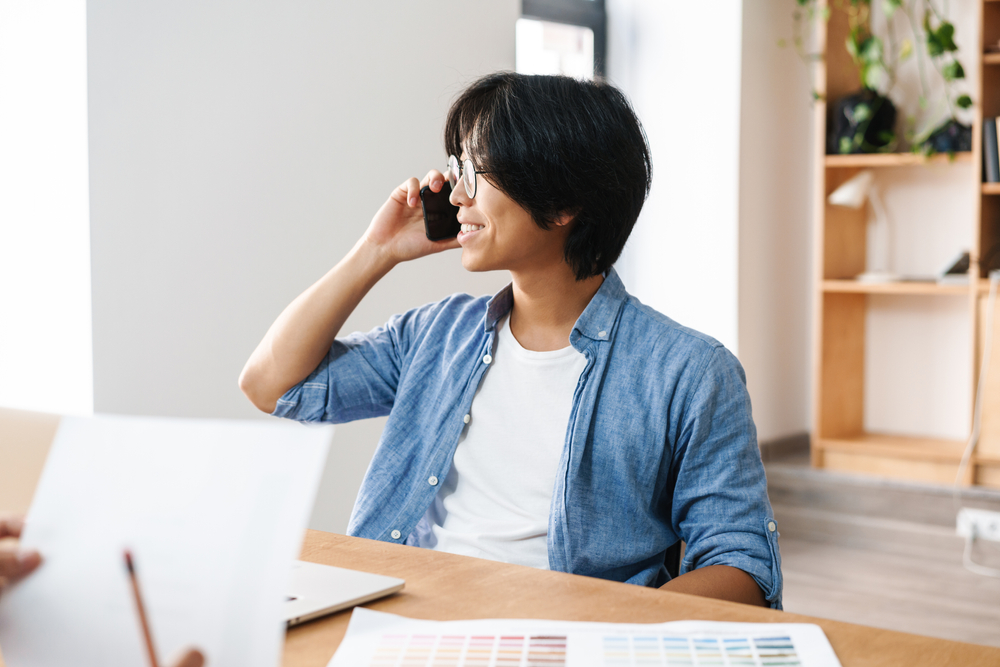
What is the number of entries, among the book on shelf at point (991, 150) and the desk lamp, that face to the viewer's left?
1

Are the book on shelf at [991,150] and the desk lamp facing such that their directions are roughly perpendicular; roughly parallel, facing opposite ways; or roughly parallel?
roughly perpendicular

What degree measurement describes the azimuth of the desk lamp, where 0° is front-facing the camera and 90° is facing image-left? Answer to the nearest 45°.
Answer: approximately 90°

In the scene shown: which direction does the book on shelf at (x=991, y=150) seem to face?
toward the camera

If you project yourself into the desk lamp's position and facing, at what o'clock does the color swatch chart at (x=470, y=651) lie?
The color swatch chart is roughly at 9 o'clock from the desk lamp.

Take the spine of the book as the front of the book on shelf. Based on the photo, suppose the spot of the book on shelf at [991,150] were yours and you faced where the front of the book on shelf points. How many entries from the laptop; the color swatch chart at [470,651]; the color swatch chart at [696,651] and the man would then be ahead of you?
4

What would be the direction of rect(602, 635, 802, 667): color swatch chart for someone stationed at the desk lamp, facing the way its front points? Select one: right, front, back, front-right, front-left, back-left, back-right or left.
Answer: left

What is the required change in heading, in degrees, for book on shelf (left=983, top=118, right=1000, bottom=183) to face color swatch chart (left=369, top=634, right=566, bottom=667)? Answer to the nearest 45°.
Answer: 0° — it already faces it

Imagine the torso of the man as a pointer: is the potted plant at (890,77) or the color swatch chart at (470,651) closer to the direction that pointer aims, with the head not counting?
the color swatch chart

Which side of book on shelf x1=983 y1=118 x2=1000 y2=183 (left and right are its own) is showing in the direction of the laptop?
front

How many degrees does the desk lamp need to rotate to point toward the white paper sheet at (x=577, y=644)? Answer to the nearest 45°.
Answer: approximately 90° to its left

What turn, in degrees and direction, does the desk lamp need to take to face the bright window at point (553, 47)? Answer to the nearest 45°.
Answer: approximately 45° to its left

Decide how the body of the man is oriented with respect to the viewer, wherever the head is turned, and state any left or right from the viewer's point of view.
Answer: facing the viewer and to the left of the viewer

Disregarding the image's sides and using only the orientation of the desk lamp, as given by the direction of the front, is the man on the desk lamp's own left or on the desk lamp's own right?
on the desk lamp's own left

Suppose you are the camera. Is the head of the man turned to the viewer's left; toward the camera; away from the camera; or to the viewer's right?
to the viewer's left
